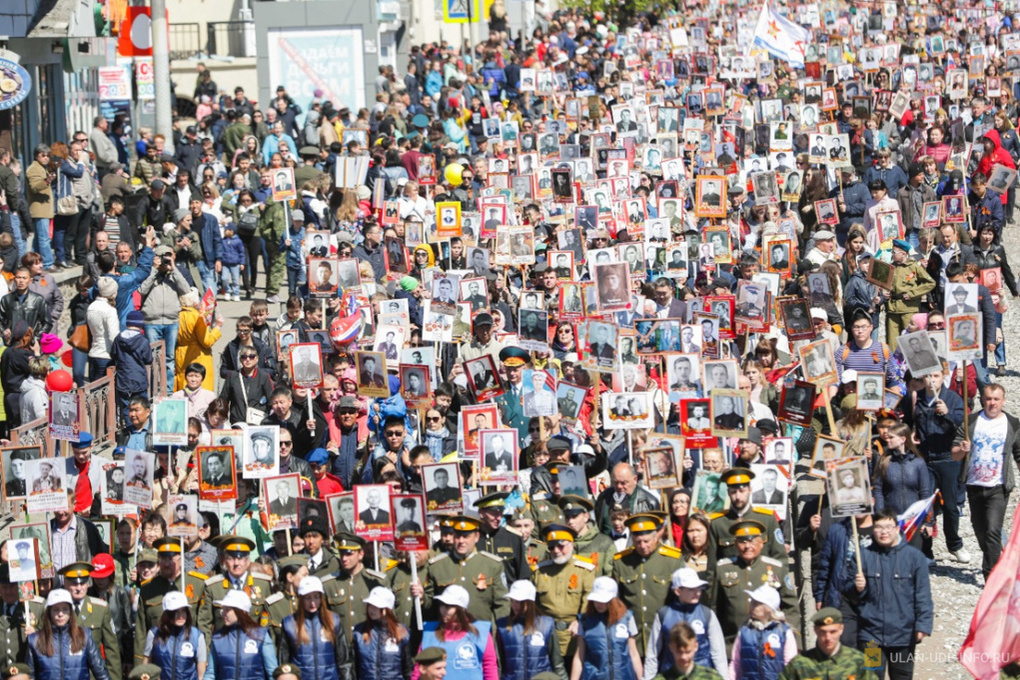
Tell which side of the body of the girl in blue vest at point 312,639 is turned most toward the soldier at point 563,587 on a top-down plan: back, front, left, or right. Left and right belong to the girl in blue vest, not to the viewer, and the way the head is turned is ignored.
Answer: left

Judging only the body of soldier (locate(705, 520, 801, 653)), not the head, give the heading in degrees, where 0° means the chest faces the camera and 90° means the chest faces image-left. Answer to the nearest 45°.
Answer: approximately 0°

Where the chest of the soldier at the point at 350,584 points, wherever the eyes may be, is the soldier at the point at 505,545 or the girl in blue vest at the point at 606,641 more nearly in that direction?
the girl in blue vest

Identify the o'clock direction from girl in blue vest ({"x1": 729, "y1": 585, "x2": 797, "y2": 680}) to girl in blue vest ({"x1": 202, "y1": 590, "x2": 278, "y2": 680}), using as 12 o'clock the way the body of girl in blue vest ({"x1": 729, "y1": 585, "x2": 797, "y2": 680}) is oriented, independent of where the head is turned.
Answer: girl in blue vest ({"x1": 202, "y1": 590, "x2": 278, "y2": 680}) is roughly at 3 o'clock from girl in blue vest ({"x1": 729, "y1": 585, "x2": 797, "y2": 680}).

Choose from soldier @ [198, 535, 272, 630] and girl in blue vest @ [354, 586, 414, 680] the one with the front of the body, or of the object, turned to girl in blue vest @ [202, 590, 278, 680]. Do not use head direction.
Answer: the soldier

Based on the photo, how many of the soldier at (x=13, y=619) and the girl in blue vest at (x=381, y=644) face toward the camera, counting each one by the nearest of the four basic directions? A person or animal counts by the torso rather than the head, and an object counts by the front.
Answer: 2

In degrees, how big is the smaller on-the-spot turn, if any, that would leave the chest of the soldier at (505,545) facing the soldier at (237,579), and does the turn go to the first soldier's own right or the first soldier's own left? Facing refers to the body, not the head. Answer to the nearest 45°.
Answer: approximately 90° to the first soldier's own right

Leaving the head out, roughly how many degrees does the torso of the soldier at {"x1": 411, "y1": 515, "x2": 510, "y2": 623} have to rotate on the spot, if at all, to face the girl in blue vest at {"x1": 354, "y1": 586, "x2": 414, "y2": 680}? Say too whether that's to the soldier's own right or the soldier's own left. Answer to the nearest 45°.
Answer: approximately 45° to the soldier's own right

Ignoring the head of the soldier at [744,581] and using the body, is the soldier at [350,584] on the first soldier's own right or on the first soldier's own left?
on the first soldier's own right

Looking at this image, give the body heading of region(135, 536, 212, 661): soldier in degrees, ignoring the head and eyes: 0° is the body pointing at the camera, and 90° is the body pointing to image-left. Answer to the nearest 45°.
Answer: approximately 0°

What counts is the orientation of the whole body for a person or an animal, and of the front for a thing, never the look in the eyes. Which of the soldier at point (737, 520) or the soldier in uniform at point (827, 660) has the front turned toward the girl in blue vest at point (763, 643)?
the soldier at point (737, 520)
